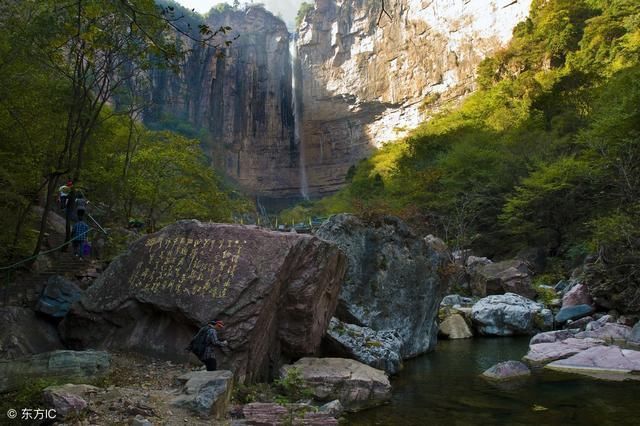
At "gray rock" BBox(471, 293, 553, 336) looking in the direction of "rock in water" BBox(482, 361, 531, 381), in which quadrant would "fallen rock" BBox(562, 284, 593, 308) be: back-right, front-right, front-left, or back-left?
back-left

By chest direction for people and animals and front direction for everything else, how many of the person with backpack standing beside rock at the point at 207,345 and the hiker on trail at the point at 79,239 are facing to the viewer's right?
1

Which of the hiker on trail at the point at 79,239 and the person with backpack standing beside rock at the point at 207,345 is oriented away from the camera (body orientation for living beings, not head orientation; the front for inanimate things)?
the hiker on trail

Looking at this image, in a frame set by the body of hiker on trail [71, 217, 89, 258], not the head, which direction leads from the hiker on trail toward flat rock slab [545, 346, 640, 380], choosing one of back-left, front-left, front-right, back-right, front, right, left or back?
back-right

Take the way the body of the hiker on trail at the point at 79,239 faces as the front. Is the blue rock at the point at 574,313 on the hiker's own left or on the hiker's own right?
on the hiker's own right

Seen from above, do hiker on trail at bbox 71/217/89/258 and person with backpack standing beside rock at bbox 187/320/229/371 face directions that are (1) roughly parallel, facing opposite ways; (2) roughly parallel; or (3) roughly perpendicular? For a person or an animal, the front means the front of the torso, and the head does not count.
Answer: roughly perpendicular

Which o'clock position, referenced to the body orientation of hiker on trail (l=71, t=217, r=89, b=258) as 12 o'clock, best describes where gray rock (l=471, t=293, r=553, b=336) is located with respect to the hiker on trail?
The gray rock is roughly at 3 o'clock from the hiker on trail.

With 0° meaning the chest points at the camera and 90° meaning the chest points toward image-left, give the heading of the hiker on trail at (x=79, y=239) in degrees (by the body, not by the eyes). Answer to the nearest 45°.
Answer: approximately 180°

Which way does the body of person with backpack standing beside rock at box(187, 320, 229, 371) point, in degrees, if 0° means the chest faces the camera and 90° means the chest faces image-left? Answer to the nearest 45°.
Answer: approximately 270°

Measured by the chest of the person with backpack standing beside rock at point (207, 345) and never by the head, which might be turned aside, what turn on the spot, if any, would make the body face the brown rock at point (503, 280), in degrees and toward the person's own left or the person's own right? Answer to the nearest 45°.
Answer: approximately 45° to the person's own left

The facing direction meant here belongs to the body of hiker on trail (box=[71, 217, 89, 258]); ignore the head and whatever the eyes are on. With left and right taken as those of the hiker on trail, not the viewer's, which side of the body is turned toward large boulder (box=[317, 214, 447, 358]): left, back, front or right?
right

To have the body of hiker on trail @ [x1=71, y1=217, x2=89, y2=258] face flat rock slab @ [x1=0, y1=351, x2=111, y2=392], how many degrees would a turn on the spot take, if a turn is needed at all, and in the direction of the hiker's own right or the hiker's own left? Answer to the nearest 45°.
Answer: approximately 180°

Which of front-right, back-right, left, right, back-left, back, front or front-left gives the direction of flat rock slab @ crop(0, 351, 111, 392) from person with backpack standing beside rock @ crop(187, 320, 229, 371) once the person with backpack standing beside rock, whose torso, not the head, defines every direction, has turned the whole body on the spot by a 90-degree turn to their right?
right

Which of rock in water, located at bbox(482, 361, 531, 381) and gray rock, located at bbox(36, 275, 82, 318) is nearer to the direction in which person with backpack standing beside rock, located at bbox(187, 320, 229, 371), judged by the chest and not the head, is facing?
the rock in water

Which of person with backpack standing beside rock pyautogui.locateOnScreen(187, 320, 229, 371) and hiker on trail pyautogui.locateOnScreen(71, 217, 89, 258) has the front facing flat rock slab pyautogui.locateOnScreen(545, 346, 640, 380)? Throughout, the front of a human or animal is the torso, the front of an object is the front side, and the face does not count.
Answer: the person with backpack standing beside rock
